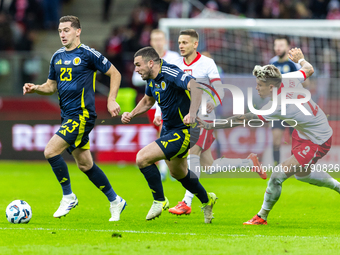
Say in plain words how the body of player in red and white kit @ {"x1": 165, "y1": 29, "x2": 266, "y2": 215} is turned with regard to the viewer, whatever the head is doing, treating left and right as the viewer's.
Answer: facing the viewer and to the left of the viewer

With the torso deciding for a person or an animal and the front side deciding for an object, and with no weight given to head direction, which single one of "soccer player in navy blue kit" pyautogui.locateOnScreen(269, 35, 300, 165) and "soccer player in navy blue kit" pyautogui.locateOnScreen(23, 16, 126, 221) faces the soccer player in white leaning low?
"soccer player in navy blue kit" pyautogui.locateOnScreen(269, 35, 300, 165)

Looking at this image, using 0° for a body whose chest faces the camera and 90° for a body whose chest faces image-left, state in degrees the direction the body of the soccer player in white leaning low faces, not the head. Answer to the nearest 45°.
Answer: approximately 90°

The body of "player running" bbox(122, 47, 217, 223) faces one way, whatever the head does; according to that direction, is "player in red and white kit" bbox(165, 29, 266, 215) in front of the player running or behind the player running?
behind

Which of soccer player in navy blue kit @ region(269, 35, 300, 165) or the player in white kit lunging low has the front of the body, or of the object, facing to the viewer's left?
the player in white kit lunging low

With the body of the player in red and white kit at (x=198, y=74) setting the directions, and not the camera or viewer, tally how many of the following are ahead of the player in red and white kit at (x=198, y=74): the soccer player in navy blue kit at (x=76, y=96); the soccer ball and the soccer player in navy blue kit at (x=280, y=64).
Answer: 2

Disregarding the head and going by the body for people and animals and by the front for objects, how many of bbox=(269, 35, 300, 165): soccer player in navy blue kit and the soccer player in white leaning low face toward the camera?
1

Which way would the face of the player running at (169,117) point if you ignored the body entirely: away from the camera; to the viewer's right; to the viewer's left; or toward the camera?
to the viewer's left

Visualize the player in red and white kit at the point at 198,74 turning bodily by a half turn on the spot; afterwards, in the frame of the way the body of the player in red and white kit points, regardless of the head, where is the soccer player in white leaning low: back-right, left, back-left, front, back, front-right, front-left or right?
right

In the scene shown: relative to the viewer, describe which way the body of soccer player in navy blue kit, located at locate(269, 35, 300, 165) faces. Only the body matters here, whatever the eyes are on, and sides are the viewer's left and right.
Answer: facing the viewer

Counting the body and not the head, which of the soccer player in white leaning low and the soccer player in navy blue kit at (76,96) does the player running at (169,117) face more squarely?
the soccer player in navy blue kit

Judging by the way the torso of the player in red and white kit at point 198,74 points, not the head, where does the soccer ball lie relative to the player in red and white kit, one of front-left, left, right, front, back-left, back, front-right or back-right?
front

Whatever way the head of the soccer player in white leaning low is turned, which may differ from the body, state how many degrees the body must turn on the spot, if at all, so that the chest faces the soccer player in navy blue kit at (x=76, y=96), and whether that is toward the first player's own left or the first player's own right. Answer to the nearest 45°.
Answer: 0° — they already face them

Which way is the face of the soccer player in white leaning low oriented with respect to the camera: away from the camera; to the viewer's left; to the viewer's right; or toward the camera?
to the viewer's left

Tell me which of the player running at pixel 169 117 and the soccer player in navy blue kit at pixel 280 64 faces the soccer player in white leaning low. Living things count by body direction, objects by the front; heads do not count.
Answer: the soccer player in navy blue kit

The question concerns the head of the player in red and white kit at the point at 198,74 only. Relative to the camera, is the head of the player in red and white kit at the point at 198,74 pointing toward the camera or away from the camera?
toward the camera

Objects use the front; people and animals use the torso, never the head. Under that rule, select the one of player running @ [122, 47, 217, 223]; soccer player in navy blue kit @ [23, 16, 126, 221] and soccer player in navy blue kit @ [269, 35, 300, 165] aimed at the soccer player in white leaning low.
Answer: soccer player in navy blue kit @ [269, 35, 300, 165]
